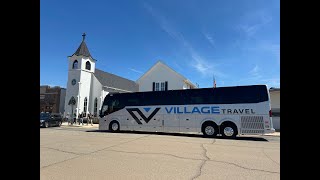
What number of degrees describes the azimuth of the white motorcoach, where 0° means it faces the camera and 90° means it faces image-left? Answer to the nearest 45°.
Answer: approximately 90°

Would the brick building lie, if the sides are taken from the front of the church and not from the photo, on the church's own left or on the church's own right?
on the church's own right

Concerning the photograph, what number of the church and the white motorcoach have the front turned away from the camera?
0

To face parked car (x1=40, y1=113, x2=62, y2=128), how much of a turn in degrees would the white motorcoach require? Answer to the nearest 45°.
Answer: approximately 45° to its right

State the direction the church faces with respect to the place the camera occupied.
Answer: facing the viewer and to the left of the viewer

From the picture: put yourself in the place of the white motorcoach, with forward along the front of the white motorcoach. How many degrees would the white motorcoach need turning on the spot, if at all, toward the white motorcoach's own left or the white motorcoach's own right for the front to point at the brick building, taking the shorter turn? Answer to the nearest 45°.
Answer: approximately 45° to the white motorcoach's own right

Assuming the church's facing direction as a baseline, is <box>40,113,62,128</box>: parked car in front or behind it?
in front
